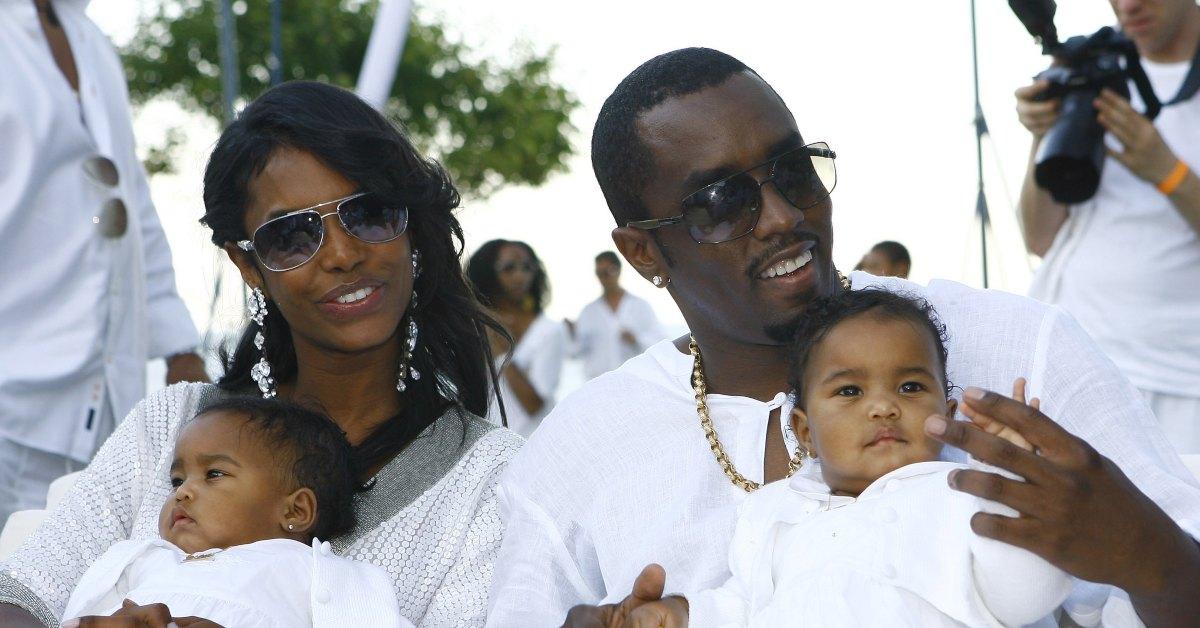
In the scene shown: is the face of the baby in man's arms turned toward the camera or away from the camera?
toward the camera

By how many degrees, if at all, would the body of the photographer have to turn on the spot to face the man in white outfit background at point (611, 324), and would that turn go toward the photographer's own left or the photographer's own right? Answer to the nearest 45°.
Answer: approximately 90° to the photographer's own right

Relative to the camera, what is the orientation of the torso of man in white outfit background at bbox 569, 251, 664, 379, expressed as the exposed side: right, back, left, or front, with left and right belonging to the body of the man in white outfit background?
front

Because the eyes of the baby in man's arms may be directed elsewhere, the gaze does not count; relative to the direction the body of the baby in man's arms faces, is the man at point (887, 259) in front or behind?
behind

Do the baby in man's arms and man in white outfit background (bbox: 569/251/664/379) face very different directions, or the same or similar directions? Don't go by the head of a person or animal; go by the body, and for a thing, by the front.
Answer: same or similar directions

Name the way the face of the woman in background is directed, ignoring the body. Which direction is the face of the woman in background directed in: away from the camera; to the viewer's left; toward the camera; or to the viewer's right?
toward the camera

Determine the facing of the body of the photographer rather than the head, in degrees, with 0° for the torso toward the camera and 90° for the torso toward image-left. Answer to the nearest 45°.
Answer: approximately 45°

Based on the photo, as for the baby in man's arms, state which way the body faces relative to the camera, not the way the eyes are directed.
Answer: toward the camera

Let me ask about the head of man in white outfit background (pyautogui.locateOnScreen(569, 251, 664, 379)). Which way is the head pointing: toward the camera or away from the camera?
toward the camera

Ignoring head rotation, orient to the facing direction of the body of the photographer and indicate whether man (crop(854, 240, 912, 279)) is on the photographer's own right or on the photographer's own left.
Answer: on the photographer's own right

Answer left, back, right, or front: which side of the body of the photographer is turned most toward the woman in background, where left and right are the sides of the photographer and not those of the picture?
right
